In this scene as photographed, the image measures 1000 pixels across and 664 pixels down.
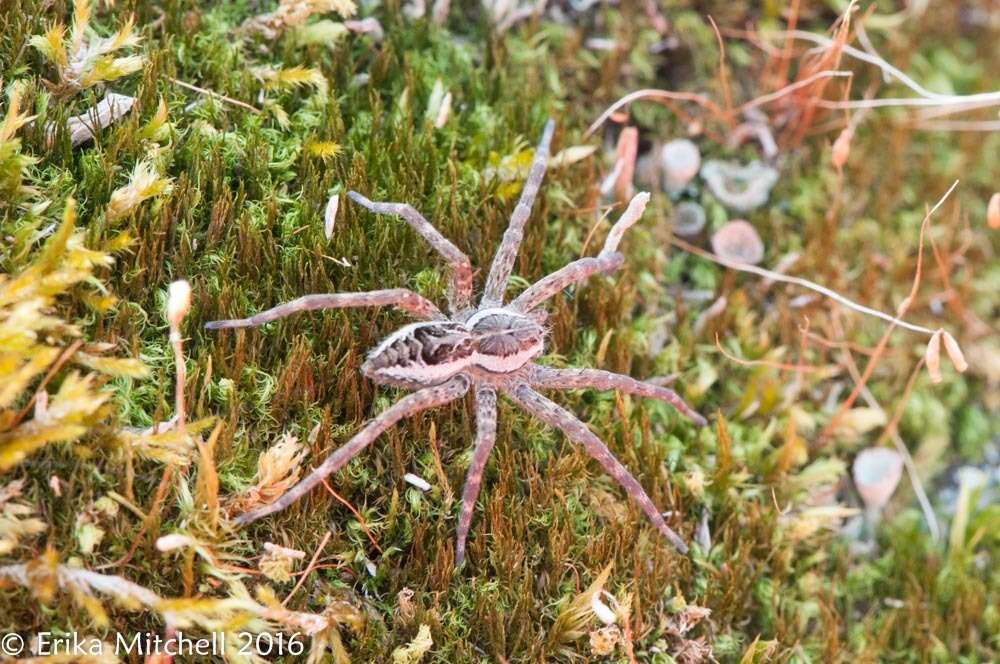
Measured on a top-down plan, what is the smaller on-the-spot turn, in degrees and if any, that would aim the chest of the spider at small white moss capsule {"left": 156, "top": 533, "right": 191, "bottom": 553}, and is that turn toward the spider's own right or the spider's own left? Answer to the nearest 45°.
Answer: approximately 135° to the spider's own right

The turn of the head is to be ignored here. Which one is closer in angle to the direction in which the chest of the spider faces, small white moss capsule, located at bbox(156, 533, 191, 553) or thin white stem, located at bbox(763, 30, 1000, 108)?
the thin white stem

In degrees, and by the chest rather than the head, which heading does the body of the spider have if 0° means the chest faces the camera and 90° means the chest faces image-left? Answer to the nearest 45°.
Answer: approximately 270°

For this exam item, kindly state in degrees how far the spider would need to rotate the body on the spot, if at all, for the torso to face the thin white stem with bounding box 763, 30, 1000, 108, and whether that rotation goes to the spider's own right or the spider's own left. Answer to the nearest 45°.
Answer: approximately 45° to the spider's own left

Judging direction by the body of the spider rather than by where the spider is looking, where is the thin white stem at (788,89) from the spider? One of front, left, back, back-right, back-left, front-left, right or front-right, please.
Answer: front-left
